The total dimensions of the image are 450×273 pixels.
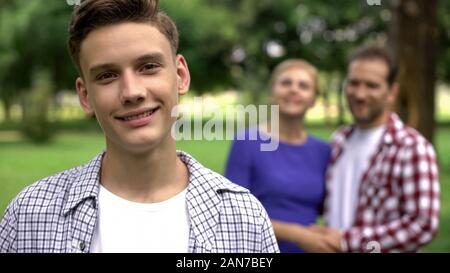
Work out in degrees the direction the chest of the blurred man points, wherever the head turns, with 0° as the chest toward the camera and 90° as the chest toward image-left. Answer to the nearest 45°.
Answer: approximately 45°
